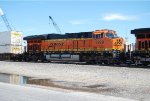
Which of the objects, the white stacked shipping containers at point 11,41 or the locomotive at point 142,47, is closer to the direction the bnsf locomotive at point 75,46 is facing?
the locomotive

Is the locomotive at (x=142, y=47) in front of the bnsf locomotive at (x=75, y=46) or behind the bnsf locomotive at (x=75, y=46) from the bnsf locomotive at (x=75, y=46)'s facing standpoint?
in front

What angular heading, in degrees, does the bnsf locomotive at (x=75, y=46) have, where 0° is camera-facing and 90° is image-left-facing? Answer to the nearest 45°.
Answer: approximately 315°
